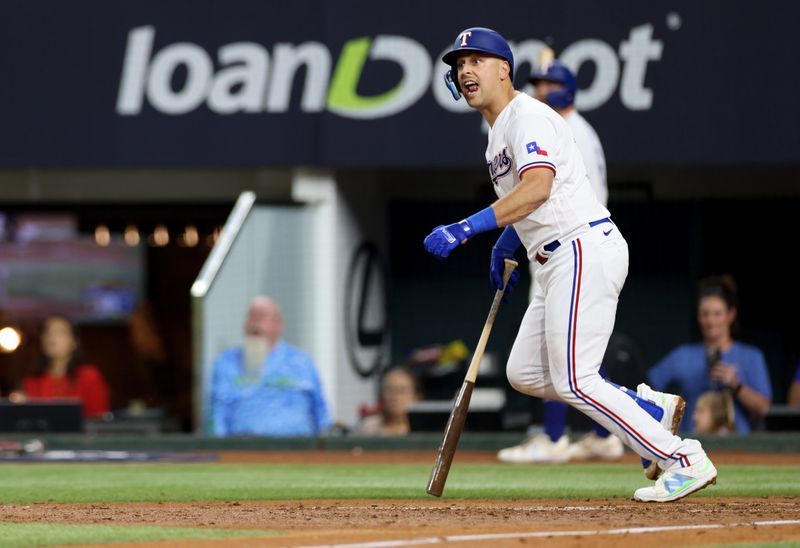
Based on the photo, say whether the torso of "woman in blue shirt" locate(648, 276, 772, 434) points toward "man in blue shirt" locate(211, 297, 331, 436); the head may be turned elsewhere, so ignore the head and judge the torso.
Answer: no

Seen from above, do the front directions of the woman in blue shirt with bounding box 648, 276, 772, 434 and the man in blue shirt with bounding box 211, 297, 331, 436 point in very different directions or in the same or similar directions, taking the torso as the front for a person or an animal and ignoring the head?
same or similar directions

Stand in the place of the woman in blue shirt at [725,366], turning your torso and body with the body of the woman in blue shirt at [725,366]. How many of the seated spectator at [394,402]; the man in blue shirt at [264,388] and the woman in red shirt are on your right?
3

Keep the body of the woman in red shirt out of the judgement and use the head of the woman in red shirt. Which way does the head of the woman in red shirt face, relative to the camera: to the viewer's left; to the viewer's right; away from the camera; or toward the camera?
toward the camera

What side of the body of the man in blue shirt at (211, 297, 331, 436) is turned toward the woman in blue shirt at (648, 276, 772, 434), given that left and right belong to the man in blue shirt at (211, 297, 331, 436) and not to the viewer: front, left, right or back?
left

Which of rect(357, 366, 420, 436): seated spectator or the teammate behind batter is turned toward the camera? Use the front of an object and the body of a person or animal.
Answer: the seated spectator

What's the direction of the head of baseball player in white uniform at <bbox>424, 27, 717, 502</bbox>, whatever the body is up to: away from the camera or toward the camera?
toward the camera

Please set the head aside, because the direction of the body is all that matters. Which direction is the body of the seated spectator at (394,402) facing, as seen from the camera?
toward the camera

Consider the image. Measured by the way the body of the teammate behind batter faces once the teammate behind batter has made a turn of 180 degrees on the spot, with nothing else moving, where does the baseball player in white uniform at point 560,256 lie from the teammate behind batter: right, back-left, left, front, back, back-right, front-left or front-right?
right

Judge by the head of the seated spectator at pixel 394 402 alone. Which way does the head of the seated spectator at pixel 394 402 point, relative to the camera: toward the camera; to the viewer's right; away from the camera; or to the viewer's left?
toward the camera

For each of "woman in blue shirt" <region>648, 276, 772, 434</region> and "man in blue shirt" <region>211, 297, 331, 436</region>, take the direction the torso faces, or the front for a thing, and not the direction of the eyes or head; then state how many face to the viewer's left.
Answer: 0

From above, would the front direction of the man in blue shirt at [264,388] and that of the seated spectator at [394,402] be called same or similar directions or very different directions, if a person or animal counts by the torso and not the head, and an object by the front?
same or similar directions

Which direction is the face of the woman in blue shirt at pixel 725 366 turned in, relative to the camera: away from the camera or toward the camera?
toward the camera

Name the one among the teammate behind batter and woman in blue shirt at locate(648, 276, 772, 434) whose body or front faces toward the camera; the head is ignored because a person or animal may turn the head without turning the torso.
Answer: the woman in blue shirt

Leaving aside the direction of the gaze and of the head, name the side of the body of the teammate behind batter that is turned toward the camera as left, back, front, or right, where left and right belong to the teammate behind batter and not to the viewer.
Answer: left

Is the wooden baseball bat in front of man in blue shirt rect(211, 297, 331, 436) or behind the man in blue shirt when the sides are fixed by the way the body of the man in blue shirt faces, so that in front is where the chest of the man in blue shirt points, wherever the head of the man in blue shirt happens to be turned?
in front

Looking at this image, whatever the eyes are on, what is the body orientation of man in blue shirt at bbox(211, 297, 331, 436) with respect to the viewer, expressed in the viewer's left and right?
facing the viewer
